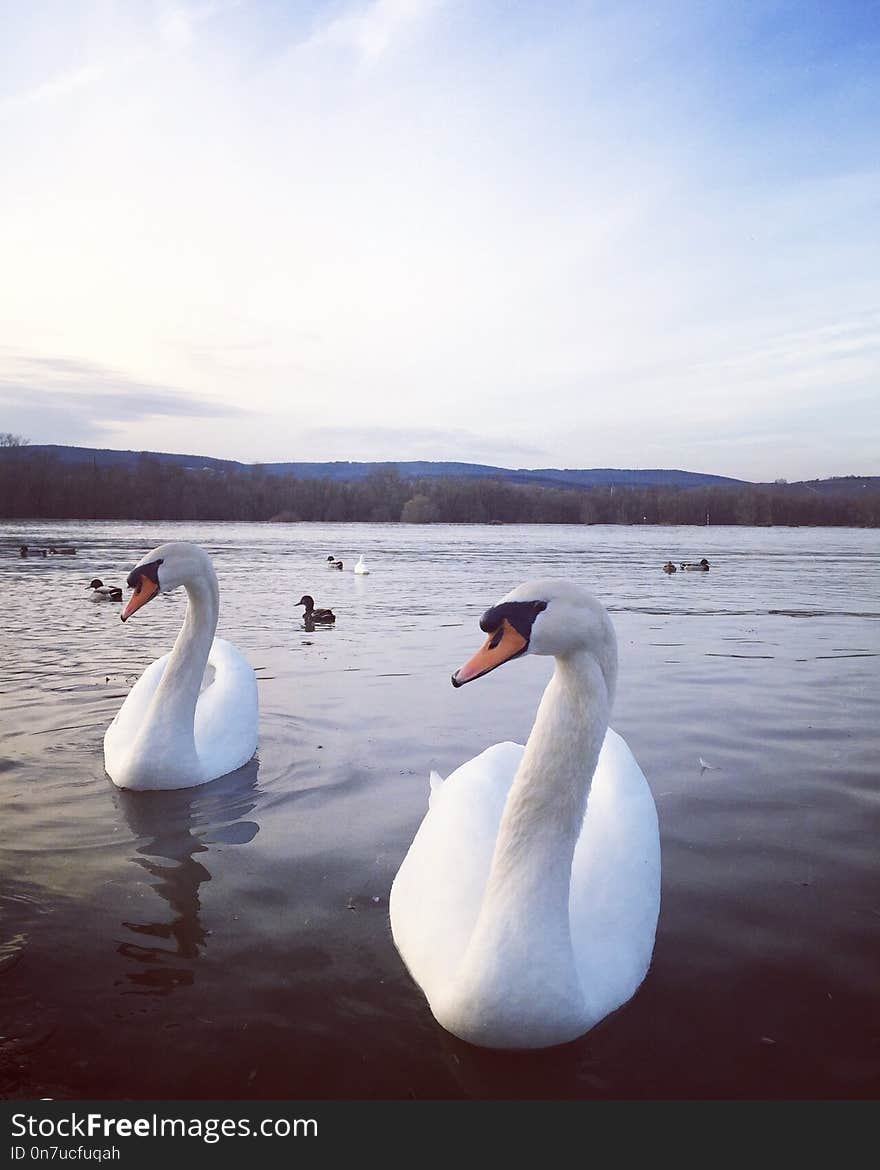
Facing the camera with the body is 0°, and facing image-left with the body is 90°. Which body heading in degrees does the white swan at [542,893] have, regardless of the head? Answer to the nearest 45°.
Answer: approximately 0°

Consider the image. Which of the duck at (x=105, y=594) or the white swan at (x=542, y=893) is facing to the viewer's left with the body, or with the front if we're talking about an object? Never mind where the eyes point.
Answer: the duck

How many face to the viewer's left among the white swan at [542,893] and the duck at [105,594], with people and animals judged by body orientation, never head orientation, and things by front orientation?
1

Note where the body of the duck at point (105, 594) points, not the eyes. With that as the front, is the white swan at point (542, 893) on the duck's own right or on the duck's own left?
on the duck's own left

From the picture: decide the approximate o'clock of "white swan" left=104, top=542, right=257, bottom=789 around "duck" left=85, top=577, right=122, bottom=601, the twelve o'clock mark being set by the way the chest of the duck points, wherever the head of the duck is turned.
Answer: The white swan is roughly at 9 o'clock from the duck.

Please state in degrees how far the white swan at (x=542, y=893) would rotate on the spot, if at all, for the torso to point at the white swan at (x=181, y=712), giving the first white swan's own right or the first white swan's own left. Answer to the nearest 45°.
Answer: approximately 135° to the first white swan's own right

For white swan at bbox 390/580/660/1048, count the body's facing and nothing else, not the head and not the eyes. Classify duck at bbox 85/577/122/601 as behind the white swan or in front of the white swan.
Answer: behind

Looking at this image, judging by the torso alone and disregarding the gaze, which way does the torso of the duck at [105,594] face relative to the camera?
to the viewer's left
